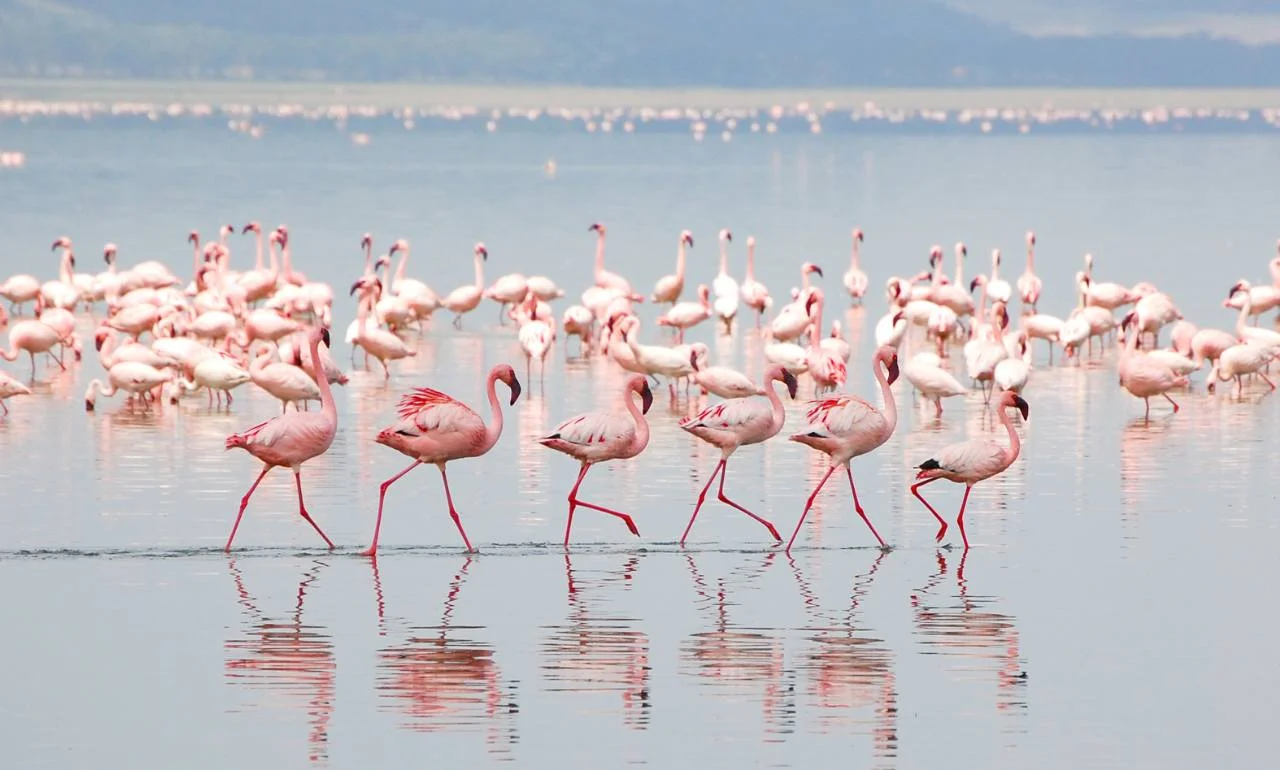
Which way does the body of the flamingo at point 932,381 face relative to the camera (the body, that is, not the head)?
to the viewer's left

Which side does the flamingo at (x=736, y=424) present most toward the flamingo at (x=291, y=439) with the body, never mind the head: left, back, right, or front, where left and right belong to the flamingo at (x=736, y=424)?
back

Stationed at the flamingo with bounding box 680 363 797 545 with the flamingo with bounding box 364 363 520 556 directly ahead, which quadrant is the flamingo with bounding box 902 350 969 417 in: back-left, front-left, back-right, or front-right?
back-right

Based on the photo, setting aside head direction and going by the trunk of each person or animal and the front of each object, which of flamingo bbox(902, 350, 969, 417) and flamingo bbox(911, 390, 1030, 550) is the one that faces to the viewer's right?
flamingo bbox(911, 390, 1030, 550)

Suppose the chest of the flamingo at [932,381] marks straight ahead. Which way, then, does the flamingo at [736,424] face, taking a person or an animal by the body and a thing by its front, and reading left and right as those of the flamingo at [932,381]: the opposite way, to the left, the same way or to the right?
the opposite way

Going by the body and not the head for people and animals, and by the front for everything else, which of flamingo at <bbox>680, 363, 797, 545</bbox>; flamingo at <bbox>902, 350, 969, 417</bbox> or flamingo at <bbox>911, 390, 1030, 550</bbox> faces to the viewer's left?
flamingo at <bbox>902, 350, 969, 417</bbox>

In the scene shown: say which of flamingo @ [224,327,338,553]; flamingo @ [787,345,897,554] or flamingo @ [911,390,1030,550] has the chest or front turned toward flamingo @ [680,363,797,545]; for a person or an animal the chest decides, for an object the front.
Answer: flamingo @ [224,327,338,553]

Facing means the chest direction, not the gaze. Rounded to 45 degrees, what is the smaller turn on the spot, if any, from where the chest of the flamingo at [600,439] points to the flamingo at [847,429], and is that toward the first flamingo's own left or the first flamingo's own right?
0° — it already faces it

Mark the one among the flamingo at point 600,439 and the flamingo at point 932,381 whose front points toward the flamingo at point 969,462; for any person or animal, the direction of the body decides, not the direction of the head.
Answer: the flamingo at point 600,439

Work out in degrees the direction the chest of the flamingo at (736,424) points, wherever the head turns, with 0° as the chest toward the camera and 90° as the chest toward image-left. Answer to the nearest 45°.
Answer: approximately 270°

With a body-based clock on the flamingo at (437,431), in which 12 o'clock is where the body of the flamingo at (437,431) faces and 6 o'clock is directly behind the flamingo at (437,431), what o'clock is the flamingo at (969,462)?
the flamingo at (969,462) is roughly at 12 o'clock from the flamingo at (437,431).

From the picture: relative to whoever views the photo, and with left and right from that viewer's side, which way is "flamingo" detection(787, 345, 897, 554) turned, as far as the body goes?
facing to the right of the viewer
